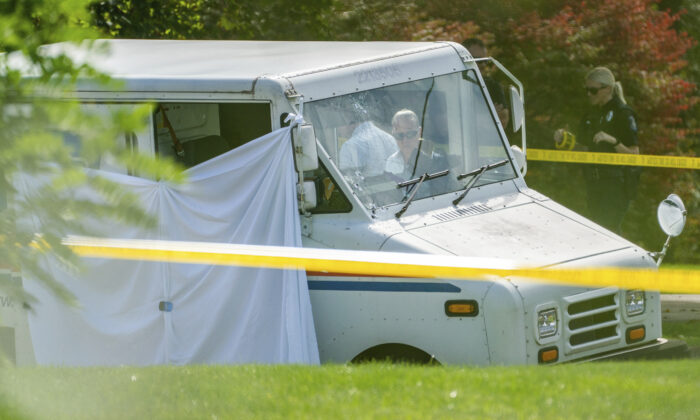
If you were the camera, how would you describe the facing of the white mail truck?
facing the viewer and to the right of the viewer

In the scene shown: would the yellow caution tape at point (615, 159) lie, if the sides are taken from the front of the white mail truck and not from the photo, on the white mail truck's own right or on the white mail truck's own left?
on the white mail truck's own left

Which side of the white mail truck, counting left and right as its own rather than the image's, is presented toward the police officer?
left
